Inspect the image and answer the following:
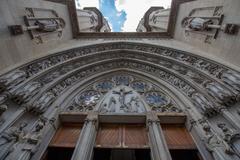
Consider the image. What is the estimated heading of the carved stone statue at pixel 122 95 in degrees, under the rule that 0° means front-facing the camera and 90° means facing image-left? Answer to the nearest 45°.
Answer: approximately 0°

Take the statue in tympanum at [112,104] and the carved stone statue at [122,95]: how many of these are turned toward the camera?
2

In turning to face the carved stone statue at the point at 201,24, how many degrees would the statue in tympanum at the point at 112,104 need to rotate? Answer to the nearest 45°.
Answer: approximately 45° to its left
